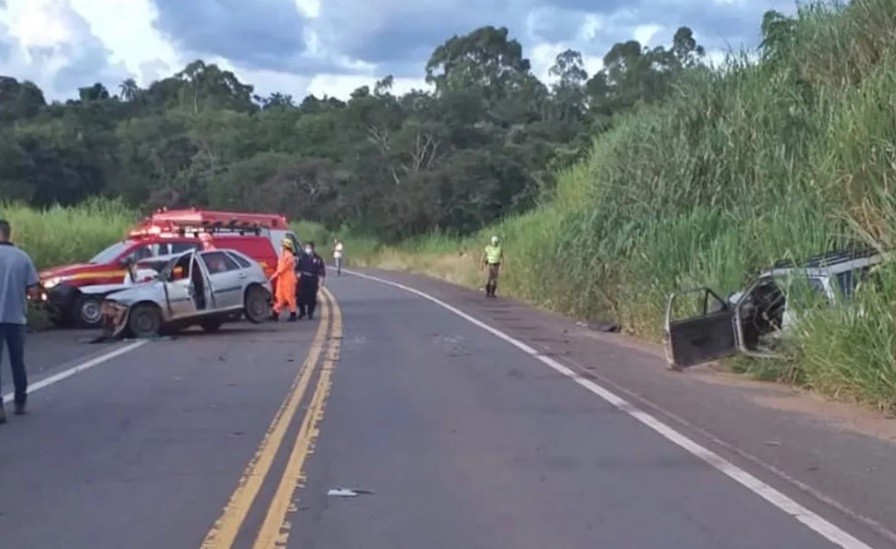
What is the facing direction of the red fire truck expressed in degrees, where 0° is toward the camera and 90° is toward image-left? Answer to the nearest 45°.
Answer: approximately 45°

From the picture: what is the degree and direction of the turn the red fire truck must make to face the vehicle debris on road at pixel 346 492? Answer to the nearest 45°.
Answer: approximately 45° to its left

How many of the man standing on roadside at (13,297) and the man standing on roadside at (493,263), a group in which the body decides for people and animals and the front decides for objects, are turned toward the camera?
1

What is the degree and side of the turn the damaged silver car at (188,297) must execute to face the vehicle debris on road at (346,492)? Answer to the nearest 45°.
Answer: approximately 45° to its left

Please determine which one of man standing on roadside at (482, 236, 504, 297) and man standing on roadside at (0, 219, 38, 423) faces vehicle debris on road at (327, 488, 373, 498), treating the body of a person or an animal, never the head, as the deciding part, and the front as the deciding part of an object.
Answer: man standing on roadside at (482, 236, 504, 297)

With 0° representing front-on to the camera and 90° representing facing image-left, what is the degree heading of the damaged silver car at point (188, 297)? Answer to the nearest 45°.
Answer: approximately 45°

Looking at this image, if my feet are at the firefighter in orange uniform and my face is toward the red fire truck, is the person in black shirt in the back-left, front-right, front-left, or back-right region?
back-right

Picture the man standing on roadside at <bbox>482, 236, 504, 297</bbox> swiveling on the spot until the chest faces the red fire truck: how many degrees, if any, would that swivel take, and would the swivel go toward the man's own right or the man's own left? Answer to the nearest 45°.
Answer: approximately 45° to the man's own right
